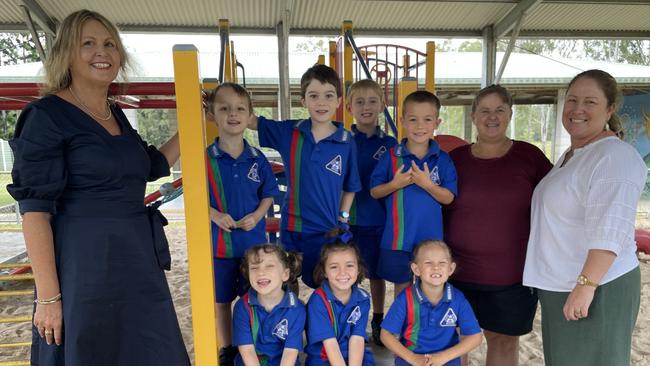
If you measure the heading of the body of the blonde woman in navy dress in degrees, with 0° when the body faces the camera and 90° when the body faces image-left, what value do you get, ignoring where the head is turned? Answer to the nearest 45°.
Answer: approximately 315°

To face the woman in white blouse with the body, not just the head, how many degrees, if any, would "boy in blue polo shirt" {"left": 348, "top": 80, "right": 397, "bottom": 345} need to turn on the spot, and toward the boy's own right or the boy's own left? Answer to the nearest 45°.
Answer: approximately 45° to the boy's own left

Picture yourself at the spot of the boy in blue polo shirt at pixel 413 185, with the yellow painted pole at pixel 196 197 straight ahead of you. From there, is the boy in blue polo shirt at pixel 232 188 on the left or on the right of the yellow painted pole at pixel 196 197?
right

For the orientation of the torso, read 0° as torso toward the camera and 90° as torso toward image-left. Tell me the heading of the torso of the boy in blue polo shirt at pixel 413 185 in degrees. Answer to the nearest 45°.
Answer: approximately 0°

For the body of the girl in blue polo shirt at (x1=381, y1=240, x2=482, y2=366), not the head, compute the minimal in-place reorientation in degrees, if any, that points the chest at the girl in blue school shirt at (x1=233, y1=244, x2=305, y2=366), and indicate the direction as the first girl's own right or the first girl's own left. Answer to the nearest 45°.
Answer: approximately 90° to the first girl's own right
